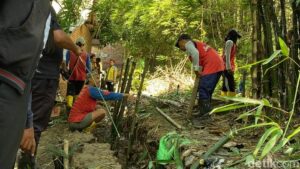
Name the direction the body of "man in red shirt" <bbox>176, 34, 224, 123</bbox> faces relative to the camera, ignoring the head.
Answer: to the viewer's left

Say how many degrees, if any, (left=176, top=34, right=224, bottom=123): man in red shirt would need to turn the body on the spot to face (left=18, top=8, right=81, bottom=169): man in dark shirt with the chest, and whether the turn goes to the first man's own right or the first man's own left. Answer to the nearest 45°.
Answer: approximately 45° to the first man's own left

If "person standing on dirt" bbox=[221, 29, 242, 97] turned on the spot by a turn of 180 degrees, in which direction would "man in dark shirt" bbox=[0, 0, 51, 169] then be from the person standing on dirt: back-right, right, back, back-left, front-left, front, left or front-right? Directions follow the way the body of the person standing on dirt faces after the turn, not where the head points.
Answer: left

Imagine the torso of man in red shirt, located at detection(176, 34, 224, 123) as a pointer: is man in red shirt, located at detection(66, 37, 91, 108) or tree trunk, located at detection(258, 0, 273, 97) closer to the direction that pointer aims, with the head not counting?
the man in red shirt

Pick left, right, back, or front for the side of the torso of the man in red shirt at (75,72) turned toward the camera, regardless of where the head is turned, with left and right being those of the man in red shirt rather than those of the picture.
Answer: front

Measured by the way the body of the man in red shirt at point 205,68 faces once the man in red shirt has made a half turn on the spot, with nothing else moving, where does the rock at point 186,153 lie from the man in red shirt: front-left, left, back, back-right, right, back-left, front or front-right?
right

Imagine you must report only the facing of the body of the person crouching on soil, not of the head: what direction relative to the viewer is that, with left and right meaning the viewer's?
facing to the right of the viewer

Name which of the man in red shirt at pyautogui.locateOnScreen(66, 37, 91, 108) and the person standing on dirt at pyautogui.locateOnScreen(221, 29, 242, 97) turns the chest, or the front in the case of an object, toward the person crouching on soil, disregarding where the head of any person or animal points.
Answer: the man in red shirt

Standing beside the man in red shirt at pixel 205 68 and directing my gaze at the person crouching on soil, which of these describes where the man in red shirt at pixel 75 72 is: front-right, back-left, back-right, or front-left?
front-right
